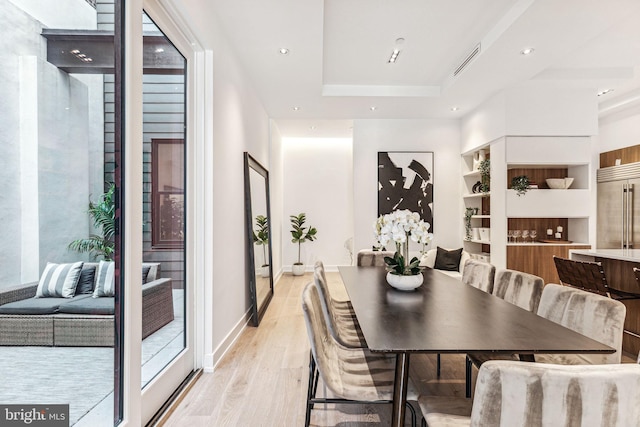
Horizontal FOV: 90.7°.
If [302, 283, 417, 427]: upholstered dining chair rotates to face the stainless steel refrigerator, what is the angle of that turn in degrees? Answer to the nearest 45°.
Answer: approximately 45° to its left

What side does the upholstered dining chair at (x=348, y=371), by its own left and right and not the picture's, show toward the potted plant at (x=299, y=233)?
left

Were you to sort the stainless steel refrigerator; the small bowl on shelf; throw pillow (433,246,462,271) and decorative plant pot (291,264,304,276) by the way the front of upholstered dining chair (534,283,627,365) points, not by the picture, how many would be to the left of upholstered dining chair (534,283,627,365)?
0

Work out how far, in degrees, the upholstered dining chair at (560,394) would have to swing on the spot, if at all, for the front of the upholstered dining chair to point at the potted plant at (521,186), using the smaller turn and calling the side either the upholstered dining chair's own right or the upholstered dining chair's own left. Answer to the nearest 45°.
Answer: approximately 45° to the upholstered dining chair's own right

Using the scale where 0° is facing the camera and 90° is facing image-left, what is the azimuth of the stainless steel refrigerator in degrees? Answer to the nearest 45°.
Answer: approximately 45°

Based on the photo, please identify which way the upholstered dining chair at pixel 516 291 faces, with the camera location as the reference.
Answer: facing the viewer and to the left of the viewer

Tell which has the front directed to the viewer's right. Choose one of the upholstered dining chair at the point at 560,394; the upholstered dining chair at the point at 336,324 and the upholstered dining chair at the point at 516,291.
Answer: the upholstered dining chair at the point at 336,324

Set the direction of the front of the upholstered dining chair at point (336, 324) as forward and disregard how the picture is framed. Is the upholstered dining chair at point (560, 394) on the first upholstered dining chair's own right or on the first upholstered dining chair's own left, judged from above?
on the first upholstered dining chair's own right

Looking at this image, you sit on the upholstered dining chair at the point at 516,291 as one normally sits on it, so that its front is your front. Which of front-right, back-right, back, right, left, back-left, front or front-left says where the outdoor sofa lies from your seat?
front

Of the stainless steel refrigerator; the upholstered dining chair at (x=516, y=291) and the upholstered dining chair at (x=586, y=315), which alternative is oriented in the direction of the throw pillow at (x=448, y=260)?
the stainless steel refrigerator

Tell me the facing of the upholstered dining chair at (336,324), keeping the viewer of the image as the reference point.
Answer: facing to the right of the viewer

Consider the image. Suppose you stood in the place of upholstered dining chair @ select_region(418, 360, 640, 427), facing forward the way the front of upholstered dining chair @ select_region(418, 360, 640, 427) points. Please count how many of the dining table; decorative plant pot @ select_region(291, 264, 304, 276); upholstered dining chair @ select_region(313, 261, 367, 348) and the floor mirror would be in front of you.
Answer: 4

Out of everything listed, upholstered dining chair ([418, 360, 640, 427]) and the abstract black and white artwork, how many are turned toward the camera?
1

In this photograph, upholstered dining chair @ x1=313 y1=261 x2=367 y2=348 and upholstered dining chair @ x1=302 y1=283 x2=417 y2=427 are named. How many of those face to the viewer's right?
2

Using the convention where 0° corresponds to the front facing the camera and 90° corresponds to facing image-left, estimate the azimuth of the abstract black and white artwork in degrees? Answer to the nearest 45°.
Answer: approximately 0°

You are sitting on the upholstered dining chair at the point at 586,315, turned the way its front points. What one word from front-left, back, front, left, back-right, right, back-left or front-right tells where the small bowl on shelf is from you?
back-right

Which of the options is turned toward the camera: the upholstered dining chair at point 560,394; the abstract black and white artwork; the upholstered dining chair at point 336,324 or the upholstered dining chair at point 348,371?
the abstract black and white artwork

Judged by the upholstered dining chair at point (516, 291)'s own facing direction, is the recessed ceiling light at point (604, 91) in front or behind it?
behind

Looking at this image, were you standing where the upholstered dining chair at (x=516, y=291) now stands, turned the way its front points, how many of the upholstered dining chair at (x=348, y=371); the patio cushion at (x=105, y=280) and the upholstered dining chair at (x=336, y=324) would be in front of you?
3

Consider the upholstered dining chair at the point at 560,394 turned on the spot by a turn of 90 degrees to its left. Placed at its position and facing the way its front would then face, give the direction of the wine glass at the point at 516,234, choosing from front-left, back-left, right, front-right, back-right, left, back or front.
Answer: back-right

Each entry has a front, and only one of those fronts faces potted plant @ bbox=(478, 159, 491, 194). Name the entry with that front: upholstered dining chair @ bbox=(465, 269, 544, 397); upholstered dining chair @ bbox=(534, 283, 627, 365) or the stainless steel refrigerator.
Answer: the stainless steel refrigerator

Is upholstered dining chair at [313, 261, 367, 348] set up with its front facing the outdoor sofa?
no

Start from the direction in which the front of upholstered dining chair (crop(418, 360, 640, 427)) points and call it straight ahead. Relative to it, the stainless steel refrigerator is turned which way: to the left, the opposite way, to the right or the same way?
to the left
